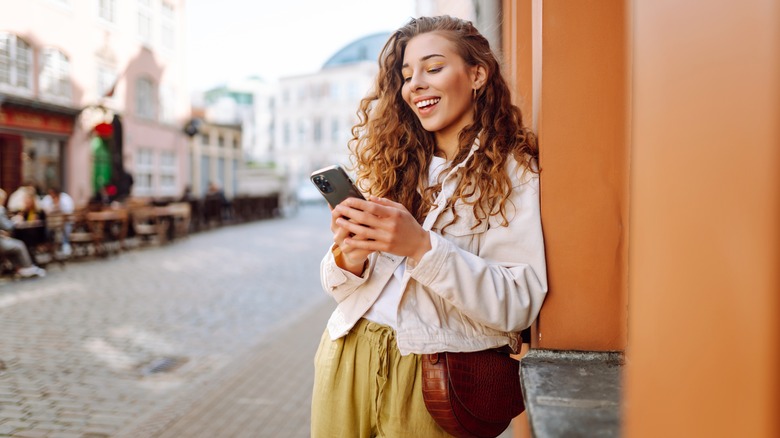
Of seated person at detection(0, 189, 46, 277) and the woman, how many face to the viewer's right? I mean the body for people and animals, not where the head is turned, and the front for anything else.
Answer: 1

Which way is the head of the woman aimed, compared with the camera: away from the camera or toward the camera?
toward the camera

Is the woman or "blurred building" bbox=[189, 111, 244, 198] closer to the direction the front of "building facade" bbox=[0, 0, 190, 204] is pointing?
the woman

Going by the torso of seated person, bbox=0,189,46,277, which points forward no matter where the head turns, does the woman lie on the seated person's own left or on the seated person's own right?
on the seated person's own right

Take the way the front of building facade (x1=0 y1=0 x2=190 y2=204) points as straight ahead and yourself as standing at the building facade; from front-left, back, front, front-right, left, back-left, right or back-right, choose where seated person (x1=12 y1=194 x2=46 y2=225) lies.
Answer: front-right

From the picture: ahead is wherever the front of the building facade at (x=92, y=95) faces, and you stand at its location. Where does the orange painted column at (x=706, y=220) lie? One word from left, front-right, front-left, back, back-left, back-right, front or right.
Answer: front-right

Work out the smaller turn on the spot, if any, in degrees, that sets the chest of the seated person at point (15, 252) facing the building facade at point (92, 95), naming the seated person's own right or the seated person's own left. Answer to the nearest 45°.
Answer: approximately 90° to the seated person's own left

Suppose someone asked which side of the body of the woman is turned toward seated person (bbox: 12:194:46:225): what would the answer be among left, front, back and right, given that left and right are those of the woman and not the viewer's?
right

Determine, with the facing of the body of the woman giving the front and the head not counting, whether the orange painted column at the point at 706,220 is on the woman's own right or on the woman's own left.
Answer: on the woman's own left

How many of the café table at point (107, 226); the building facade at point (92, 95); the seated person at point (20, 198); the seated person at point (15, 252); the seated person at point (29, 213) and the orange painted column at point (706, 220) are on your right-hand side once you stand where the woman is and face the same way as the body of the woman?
5

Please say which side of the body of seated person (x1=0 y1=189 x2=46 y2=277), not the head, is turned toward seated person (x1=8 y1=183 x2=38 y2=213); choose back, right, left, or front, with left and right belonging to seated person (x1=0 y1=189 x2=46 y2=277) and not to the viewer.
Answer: left

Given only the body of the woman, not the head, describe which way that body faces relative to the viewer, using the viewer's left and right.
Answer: facing the viewer and to the left of the viewer

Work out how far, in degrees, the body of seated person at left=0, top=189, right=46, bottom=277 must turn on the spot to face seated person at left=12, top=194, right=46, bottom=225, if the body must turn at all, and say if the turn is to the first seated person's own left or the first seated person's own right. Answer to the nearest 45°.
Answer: approximately 90° to the first seated person's own left

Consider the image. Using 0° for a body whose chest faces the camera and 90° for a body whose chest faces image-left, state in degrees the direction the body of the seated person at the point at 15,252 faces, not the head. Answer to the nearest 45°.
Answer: approximately 270°
